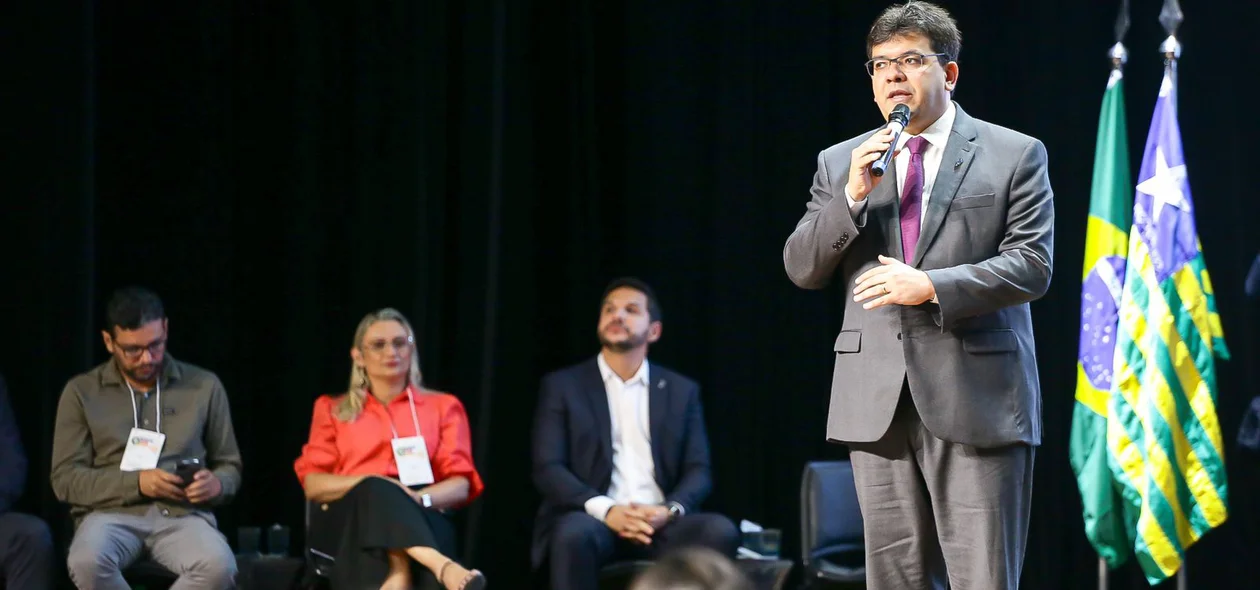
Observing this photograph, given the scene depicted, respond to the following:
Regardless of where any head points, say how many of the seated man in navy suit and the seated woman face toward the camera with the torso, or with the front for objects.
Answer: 2

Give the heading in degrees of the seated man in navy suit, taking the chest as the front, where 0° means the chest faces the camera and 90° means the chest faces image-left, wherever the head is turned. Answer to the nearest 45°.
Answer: approximately 0°

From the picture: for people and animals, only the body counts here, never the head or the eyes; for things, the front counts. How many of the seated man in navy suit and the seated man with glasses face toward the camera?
2

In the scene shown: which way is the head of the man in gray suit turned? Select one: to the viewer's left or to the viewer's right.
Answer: to the viewer's left

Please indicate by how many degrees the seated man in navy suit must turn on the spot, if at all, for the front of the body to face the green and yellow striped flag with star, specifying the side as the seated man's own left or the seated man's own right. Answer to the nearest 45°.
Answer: approximately 90° to the seated man's own left

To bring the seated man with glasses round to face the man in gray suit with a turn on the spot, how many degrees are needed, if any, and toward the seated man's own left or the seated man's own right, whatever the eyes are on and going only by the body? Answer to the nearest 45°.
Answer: approximately 45° to the seated man's own left

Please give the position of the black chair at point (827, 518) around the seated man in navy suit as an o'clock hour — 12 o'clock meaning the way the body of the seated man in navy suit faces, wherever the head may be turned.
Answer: The black chair is roughly at 10 o'clock from the seated man in navy suit.

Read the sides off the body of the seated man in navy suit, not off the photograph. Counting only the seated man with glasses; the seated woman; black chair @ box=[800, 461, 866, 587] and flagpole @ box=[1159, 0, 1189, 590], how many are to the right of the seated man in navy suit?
2
